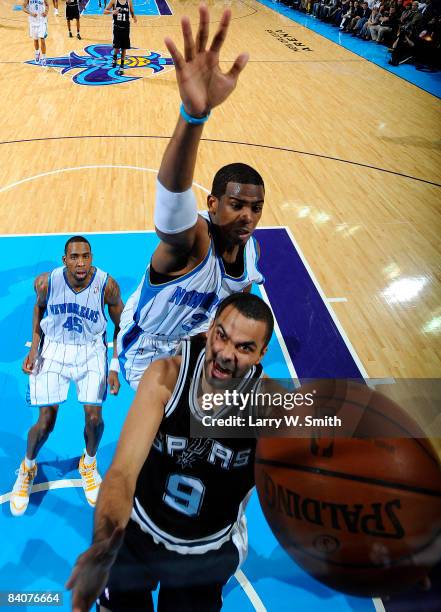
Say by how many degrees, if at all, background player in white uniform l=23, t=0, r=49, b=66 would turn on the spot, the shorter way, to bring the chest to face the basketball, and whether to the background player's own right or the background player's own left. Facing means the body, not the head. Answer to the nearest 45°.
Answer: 0° — they already face it

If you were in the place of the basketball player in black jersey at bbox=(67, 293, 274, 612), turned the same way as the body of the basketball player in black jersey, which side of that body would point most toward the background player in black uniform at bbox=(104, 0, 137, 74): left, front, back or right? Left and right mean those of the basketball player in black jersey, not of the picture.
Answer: back

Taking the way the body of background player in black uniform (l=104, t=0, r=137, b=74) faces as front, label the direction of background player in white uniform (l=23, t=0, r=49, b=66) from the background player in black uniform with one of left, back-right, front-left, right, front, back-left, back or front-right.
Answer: right

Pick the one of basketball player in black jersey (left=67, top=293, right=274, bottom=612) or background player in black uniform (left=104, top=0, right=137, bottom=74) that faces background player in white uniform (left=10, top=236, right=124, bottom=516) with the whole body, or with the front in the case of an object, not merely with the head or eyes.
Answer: the background player in black uniform

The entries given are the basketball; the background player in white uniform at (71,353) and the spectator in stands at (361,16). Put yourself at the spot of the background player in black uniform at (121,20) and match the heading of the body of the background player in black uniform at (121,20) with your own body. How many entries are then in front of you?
2

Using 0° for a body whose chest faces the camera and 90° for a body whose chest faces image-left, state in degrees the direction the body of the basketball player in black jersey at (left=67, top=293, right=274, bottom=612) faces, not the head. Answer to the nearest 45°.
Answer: approximately 0°

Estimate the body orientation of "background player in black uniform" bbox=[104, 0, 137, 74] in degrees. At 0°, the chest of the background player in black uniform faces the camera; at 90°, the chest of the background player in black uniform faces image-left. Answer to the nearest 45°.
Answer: approximately 0°

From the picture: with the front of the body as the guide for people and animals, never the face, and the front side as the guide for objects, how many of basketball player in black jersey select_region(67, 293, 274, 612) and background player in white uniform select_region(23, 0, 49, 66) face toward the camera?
2

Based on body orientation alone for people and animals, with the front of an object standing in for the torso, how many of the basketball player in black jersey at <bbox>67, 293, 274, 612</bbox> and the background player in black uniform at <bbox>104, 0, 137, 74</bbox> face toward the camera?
2

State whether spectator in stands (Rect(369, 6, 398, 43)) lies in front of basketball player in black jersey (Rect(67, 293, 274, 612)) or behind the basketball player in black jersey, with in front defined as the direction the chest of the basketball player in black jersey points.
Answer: behind
